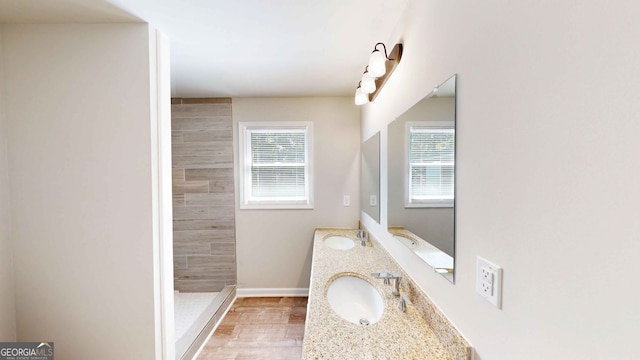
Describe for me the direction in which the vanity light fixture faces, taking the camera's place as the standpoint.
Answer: facing to the left of the viewer

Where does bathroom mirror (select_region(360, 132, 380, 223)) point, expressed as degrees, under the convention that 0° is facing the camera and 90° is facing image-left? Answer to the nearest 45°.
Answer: approximately 90°

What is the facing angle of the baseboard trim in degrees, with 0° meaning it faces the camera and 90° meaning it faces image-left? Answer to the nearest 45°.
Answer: approximately 0°

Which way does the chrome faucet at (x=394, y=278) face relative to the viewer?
to the viewer's left

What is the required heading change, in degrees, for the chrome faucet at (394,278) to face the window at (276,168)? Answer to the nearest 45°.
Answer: approximately 45° to its right

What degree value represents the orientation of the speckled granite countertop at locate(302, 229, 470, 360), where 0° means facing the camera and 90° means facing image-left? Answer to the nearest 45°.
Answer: approximately 90°

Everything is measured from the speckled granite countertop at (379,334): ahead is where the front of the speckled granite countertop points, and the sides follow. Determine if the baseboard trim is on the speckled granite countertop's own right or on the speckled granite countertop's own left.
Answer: on the speckled granite countertop's own right
